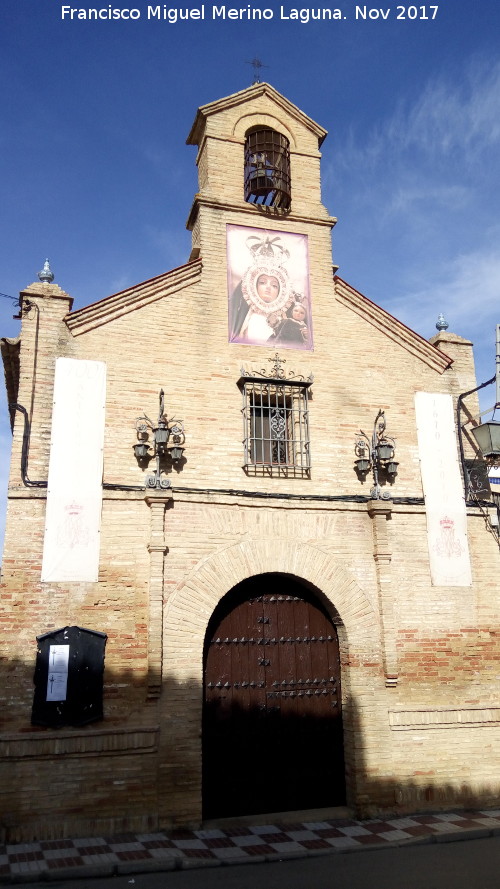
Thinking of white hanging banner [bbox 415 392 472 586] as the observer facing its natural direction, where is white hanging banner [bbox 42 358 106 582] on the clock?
white hanging banner [bbox 42 358 106 582] is roughly at 2 o'clock from white hanging banner [bbox 415 392 472 586].

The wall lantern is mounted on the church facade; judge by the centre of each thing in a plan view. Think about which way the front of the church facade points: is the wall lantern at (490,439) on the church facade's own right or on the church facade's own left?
on the church facade's own left

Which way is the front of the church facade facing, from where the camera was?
facing the viewer

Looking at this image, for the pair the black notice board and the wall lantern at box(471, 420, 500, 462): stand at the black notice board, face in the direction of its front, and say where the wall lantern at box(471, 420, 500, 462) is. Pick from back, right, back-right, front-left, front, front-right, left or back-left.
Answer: left

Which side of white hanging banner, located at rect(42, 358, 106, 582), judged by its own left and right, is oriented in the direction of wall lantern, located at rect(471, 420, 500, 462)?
left

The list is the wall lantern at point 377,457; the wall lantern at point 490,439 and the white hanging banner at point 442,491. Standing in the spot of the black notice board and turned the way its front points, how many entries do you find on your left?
3

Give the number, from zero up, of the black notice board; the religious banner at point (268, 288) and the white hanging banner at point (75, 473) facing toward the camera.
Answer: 3

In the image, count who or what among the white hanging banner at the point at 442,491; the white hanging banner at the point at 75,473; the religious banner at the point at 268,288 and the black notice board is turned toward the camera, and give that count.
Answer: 4

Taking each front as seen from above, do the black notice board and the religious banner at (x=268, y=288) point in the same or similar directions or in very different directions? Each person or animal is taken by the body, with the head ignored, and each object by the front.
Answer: same or similar directions

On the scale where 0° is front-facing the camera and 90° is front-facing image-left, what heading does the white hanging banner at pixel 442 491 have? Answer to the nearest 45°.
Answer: approximately 0°

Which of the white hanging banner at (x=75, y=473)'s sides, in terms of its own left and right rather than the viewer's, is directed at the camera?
front

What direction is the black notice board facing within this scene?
toward the camera
